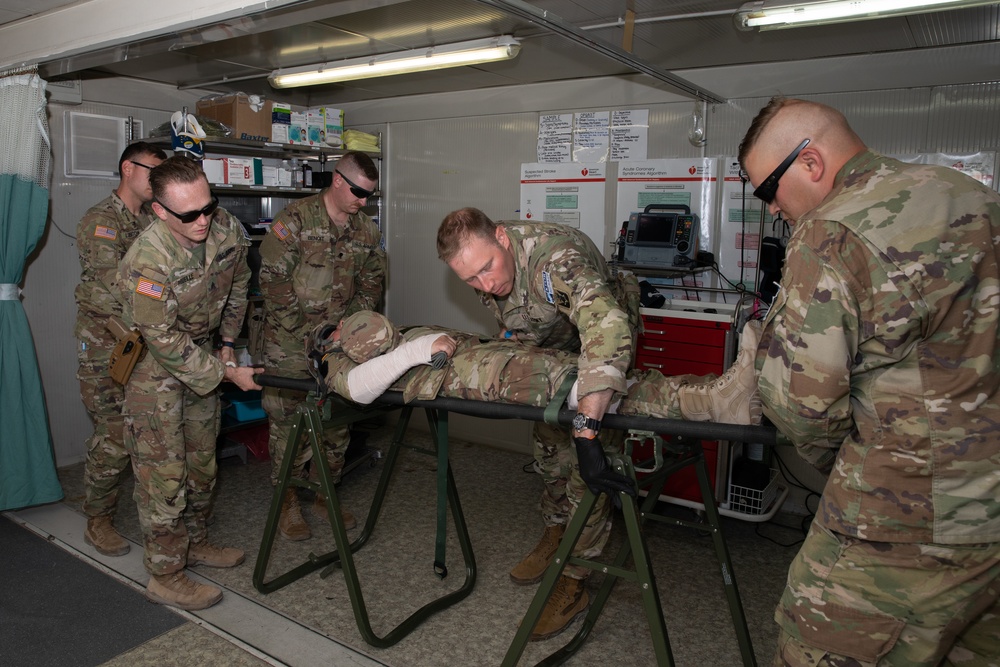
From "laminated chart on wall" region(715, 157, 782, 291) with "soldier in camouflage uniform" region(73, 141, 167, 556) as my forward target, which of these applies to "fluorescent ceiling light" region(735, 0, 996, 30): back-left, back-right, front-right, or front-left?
front-left

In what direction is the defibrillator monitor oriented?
toward the camera

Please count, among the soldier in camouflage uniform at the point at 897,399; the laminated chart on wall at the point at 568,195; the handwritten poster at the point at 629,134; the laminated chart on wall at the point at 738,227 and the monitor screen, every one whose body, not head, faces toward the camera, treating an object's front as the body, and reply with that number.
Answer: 4

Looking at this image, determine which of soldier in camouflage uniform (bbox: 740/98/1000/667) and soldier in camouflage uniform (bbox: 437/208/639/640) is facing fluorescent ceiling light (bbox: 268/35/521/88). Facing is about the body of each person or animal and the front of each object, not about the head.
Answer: soldier in camouflage uniform (bbox: 740/98/1000/667)

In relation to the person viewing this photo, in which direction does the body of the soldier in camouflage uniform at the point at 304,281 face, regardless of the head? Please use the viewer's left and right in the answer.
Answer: facing the viewer and to the right of the viewer

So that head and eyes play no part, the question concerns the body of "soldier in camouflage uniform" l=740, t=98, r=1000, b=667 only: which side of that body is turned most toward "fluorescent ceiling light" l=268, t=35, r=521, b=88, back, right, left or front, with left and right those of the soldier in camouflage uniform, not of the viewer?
front

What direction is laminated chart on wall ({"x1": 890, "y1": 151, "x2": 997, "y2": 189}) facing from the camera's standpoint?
toward the camera

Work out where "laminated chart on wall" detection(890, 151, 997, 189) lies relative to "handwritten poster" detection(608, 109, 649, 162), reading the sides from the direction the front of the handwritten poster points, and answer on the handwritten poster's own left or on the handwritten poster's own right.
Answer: on the handwritten poster's own left
